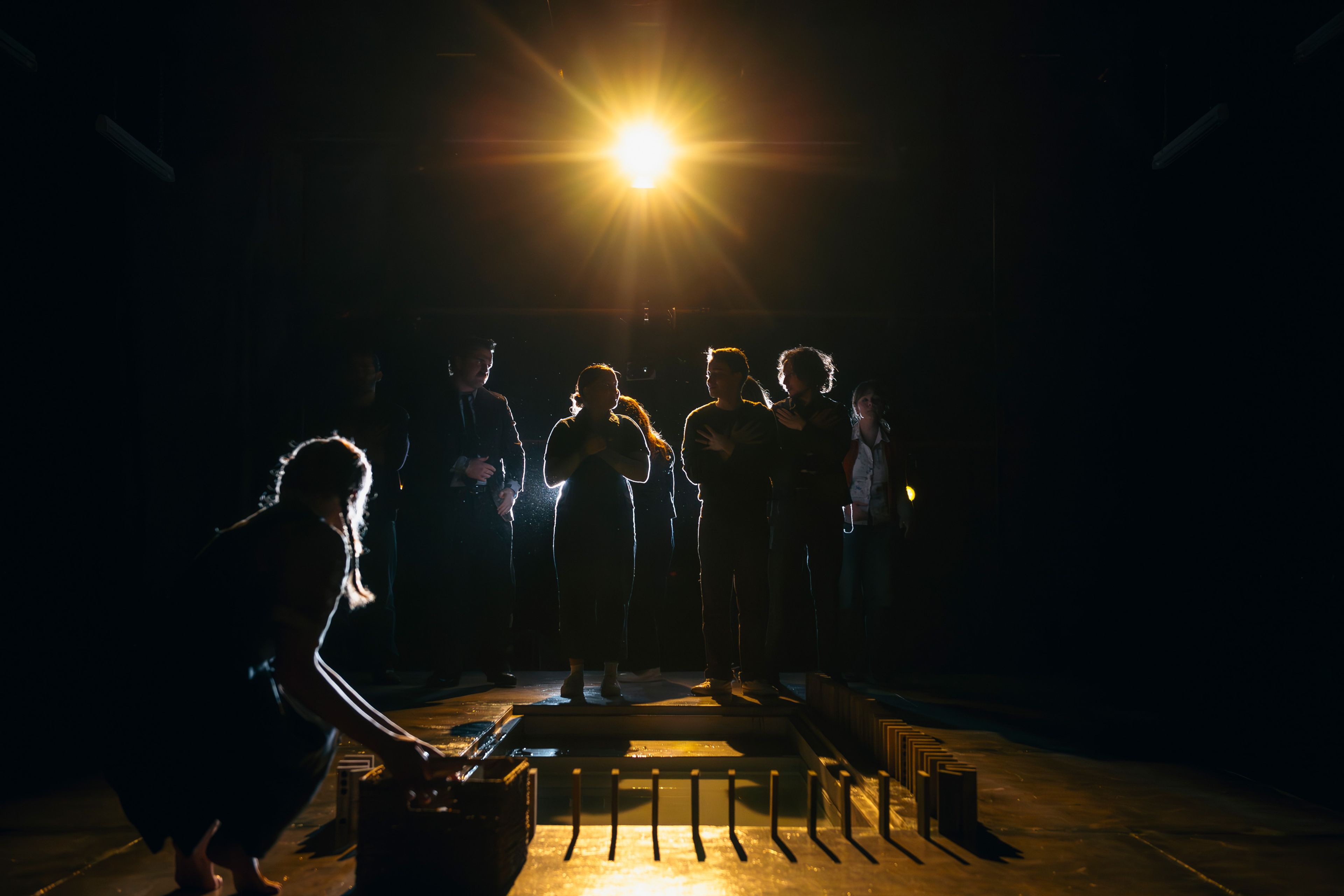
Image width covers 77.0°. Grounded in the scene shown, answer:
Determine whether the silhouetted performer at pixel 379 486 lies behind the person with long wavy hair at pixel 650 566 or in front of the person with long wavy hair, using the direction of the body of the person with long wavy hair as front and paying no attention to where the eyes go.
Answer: in front

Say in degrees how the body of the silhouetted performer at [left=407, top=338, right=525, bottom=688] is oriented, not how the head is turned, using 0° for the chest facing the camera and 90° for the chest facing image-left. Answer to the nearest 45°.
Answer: approximately 0°

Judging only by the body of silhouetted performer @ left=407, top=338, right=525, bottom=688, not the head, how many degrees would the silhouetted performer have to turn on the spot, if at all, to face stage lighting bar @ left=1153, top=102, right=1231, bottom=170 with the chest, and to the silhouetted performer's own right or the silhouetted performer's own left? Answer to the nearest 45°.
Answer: approximately 90° to the silhouetted performer's own left

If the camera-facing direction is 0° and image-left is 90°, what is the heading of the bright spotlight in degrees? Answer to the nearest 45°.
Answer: approximately 0°
